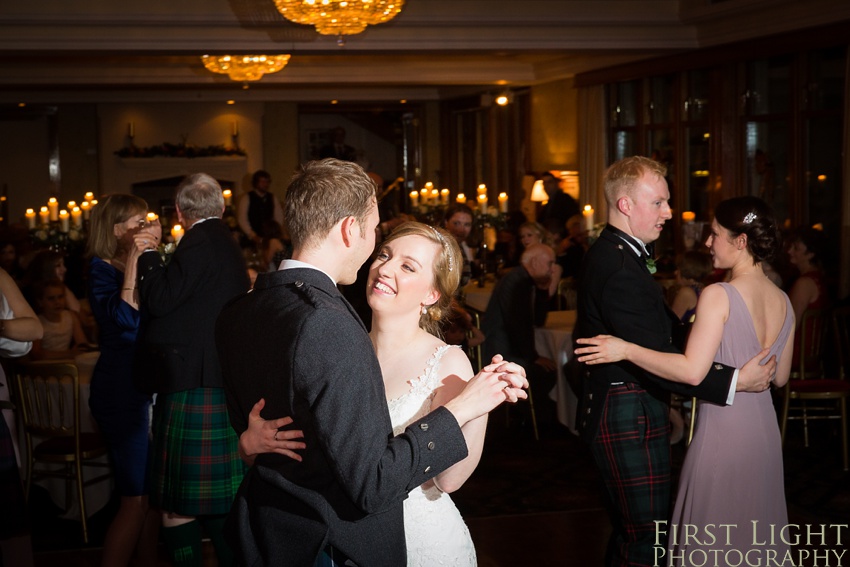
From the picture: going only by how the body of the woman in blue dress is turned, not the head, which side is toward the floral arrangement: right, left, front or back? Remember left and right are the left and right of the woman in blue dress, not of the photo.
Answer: left

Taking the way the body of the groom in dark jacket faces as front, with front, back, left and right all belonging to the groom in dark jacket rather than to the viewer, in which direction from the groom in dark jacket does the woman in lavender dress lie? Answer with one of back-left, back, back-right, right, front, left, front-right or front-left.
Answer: front

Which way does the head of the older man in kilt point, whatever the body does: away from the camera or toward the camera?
away from the camera

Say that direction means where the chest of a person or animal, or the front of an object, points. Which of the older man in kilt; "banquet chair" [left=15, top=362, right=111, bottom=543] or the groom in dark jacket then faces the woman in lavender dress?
the groom in dark jacket

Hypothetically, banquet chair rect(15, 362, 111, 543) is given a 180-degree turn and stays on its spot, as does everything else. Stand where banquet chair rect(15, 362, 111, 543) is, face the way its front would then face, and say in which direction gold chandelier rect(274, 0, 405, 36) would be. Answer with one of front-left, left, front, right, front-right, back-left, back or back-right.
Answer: back

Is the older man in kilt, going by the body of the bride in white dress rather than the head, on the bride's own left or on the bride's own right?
on the bride's own right

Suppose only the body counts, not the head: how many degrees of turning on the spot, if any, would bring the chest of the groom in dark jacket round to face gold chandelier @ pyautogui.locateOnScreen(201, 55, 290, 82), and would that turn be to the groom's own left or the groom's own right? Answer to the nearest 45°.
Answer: approximately 45° to the groom's own left

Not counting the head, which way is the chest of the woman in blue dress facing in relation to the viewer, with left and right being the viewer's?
facing to the right of the viewer

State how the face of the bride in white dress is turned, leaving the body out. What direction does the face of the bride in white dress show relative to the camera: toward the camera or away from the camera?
toward the camera

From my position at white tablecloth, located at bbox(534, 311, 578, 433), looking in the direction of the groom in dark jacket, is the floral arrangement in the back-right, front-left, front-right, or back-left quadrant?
back-right

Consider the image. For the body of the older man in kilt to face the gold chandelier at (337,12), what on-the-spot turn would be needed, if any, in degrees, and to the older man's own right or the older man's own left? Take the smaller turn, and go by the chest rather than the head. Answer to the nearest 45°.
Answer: approximately 45° to the older man's own right

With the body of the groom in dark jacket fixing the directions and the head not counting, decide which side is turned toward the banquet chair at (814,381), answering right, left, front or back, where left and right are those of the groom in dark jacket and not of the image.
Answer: front

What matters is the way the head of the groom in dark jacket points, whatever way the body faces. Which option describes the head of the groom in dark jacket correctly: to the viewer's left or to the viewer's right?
to the viewer's right

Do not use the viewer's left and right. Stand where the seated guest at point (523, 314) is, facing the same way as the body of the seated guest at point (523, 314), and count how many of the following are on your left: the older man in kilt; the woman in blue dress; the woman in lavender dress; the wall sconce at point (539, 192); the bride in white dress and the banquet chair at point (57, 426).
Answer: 1

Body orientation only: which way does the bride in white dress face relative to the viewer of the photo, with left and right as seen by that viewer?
facing the viewer and to the left of the viewer
